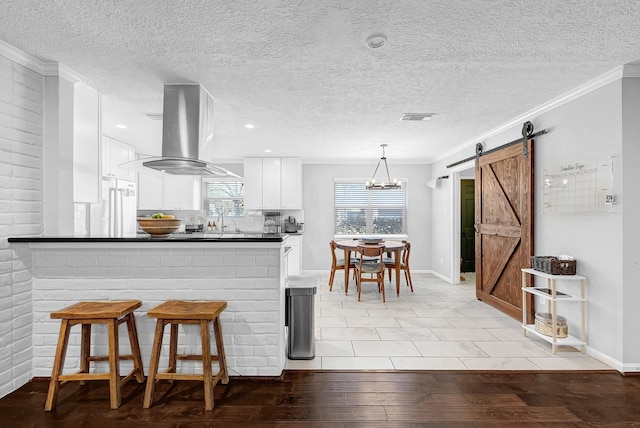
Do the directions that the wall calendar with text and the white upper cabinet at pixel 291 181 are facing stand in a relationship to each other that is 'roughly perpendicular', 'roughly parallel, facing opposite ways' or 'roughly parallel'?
roughly perpendicular

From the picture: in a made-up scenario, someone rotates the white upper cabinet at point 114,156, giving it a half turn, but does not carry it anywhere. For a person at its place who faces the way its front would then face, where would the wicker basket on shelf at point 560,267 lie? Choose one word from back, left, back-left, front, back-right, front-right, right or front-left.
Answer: back

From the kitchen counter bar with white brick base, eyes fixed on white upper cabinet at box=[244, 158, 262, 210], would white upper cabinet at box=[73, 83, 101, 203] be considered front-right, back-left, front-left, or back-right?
front-left

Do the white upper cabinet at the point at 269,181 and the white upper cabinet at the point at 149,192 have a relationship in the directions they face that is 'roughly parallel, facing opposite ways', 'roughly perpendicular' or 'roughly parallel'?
roughly parallel

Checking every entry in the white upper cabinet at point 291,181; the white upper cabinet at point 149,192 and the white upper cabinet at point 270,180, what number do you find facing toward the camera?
3

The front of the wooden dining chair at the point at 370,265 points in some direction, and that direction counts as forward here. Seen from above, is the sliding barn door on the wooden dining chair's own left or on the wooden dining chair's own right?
on the wooden dining chair's own right

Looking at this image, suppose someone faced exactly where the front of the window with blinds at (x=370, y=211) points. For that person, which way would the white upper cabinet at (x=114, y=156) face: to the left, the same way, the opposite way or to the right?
to the left

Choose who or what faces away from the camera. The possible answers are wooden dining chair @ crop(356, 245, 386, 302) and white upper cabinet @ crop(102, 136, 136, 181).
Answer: the wooden dining chair

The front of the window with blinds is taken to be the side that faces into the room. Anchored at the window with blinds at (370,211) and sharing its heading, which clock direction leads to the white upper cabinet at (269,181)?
The white upper cabinet is roughly at 2 o'clock from the window with blinds.

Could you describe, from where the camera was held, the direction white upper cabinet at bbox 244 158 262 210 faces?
facing the viewer

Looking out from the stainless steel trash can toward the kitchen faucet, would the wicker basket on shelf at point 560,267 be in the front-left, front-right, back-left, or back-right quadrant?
back-right

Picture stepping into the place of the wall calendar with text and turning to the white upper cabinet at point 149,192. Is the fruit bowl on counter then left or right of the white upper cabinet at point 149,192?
left

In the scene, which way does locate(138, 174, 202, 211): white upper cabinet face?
toward the camera
